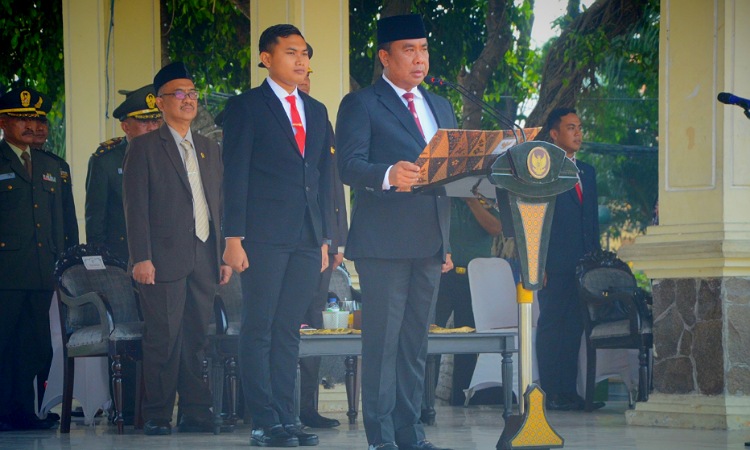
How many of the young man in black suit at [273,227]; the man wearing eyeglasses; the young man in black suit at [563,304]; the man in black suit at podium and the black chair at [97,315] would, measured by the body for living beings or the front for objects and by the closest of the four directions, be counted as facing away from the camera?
0

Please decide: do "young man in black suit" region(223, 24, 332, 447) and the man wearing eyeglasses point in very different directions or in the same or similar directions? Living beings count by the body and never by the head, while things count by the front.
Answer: same or similar directions

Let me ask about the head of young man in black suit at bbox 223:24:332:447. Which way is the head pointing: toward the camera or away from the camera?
toward the camera

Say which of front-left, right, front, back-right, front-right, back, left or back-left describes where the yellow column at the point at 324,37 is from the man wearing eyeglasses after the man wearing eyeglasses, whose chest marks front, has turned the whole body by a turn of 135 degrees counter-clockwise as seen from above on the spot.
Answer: front-right

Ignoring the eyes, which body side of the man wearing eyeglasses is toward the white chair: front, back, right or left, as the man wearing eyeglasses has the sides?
left

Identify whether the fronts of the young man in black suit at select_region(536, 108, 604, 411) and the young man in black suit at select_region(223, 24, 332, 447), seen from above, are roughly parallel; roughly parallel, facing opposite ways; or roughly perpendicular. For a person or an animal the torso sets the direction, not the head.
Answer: roughly parallel

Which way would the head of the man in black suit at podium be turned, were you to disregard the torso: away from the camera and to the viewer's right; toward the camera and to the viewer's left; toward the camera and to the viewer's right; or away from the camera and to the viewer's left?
toward the camera and to the viewer's right

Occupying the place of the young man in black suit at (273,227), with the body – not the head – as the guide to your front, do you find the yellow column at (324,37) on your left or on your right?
on your left

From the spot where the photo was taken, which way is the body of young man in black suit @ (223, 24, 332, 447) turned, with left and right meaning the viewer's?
facing the viewer and to the right of the viewer
